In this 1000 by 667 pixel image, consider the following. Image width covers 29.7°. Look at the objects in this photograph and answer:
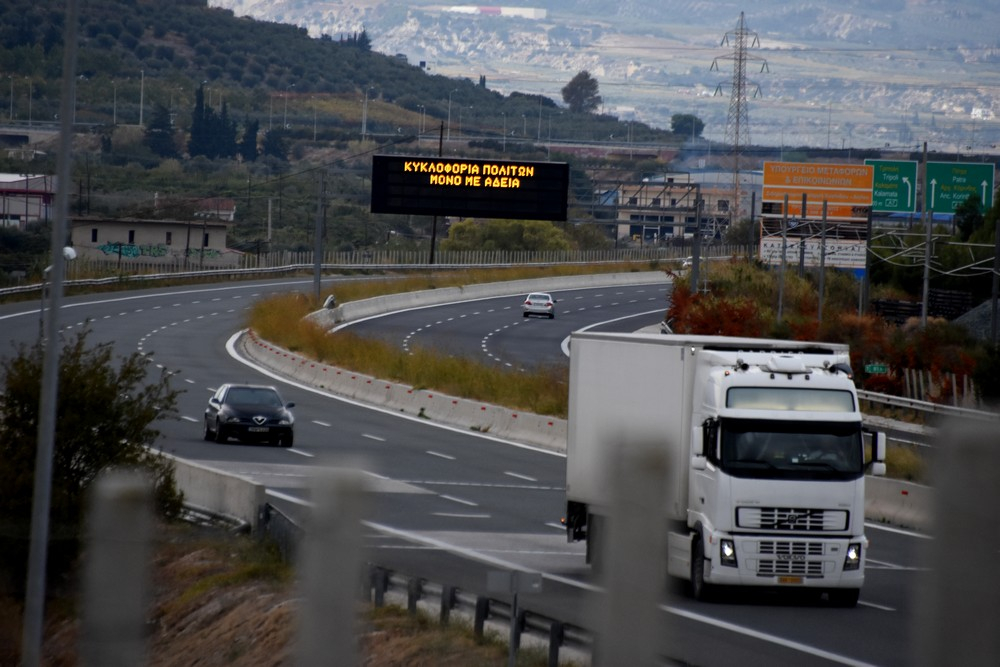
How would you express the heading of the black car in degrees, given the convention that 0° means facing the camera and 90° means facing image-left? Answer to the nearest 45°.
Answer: approximately 0°

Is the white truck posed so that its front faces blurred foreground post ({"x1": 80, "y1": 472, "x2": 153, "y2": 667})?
yes

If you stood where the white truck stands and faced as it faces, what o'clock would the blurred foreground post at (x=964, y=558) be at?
The blurred foreground post is roughly at 12 o'clock from the white truck.

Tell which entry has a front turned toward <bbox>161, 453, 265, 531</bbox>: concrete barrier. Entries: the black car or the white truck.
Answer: the black car

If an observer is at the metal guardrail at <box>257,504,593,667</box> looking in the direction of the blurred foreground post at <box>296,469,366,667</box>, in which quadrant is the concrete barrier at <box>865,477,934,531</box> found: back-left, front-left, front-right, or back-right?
back-left

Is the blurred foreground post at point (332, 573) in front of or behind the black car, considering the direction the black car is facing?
in front

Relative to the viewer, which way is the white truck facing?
toward the camera

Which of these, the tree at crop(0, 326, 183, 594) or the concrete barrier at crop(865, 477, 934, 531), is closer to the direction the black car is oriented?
the tree

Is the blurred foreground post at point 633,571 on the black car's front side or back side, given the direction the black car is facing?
on the front side

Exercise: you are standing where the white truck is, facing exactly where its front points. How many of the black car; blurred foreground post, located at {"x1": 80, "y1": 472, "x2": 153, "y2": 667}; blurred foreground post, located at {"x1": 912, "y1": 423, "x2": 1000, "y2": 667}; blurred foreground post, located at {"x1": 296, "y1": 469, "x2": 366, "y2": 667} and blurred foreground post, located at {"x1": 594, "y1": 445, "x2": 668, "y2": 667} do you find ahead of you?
4

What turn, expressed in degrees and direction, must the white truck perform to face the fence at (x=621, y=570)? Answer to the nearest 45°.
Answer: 0° — it already faces it

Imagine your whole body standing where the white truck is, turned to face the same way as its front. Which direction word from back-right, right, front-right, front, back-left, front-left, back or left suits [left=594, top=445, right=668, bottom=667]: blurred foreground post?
front

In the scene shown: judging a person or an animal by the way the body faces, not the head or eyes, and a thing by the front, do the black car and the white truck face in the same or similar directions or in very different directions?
same or similar directions

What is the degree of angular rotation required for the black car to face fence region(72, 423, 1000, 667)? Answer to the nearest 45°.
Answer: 0° — it already faces it

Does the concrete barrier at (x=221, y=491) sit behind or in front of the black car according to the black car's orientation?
in front
